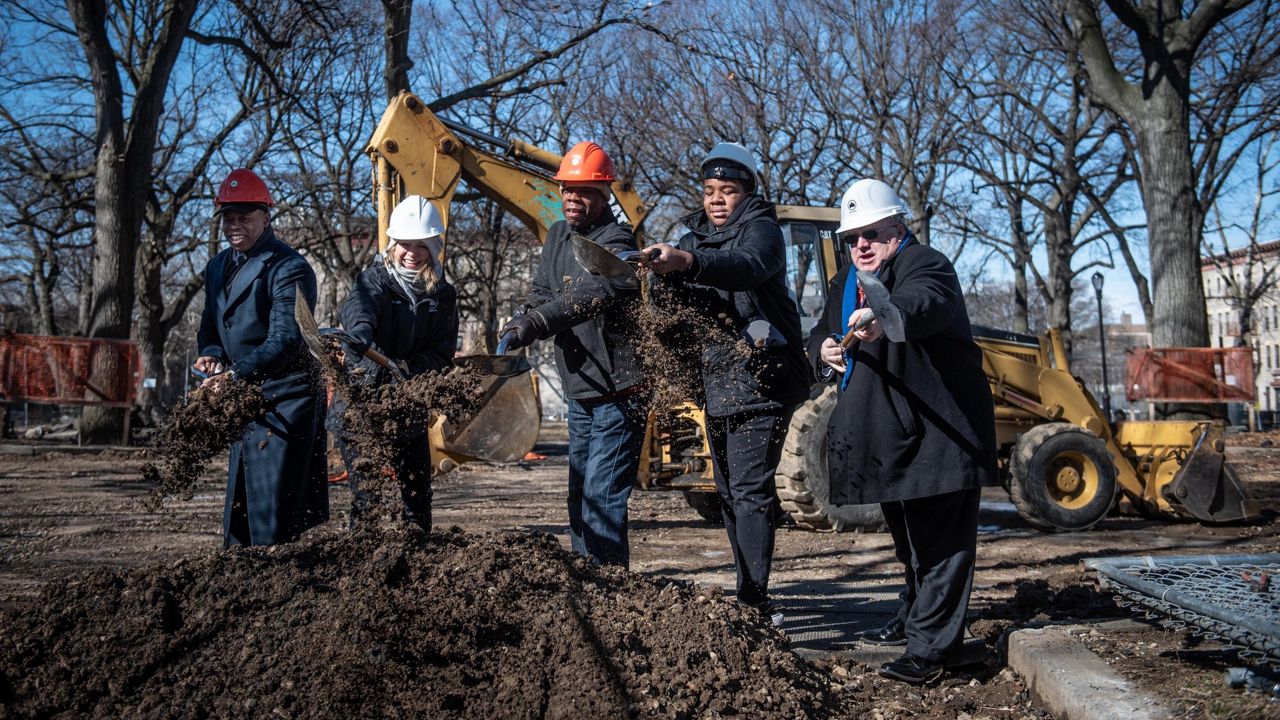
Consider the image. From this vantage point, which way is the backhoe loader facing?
to the viewer's right

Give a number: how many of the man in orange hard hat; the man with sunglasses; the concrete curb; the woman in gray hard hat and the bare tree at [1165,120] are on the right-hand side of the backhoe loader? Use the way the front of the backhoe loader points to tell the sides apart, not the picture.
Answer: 4

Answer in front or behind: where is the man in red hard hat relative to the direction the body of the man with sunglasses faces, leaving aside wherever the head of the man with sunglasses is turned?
in front

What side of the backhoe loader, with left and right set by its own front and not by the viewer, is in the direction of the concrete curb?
right

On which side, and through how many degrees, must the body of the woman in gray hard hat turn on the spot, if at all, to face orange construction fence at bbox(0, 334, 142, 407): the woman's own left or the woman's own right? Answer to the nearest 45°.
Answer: approximately 90° to the woman's own right

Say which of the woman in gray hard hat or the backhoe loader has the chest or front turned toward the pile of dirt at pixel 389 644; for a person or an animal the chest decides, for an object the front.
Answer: the woman in gray hard hat

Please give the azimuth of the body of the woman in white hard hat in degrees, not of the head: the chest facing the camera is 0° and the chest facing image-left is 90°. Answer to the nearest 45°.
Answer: approximately 0°

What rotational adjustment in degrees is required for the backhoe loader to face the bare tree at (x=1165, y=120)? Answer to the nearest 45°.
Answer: approximately 45° to its left

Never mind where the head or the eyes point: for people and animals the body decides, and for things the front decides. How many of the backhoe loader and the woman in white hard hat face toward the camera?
1

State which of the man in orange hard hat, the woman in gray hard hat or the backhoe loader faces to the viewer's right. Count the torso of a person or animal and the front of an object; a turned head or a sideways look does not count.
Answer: the backhoe loader
